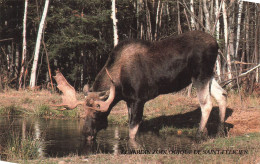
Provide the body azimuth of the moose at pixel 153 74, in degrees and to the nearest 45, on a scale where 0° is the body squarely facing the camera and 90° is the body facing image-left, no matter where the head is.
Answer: approximately 90°
